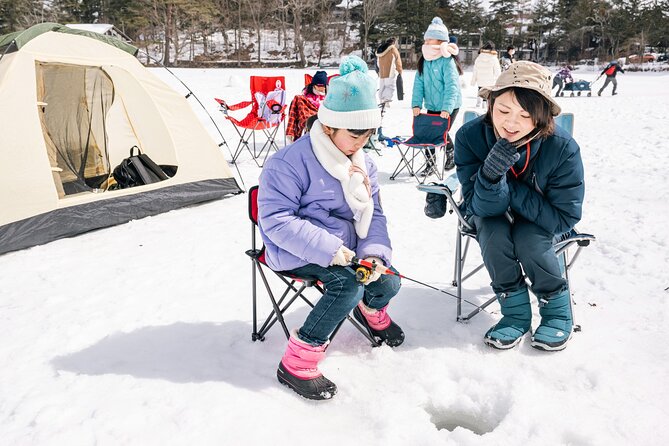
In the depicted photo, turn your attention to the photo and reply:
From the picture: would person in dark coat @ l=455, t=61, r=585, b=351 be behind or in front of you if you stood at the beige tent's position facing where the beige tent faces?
in front

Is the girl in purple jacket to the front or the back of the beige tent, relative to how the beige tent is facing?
to the front

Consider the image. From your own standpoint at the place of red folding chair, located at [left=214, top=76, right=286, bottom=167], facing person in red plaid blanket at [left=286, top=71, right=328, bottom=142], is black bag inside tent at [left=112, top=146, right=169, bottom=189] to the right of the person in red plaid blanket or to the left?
right

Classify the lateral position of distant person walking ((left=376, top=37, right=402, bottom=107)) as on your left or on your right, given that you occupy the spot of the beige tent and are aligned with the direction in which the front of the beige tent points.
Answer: on your left

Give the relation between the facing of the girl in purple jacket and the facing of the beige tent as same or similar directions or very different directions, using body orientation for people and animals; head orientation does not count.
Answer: same or similar directions

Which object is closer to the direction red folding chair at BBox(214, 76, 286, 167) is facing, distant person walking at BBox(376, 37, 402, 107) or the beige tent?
the beige tent

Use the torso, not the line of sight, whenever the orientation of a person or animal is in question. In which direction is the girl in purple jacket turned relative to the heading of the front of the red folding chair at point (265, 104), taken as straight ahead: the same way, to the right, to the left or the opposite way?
to the left

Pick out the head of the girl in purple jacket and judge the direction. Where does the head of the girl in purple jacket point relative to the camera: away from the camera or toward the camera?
toward the camera

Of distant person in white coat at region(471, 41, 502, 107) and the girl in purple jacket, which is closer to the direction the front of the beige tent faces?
the girl in purple jacket

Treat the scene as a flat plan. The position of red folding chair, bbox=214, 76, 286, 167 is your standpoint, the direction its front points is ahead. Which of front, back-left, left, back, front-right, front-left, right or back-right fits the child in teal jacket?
left

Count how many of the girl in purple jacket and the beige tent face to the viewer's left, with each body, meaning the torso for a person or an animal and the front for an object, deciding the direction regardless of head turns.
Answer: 0

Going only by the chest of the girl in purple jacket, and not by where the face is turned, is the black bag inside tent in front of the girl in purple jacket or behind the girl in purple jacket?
behind

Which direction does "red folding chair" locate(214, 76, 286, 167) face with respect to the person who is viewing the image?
facing the viewer and to the left of the viewer

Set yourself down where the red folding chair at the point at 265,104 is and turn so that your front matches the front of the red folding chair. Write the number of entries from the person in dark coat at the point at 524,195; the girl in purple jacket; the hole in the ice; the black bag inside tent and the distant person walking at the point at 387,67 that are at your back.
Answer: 1

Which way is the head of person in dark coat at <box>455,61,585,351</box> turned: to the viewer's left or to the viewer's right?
to the viewer's left

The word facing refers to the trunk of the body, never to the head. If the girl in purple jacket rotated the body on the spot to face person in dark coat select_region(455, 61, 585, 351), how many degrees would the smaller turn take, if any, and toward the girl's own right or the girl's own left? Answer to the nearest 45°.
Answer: approximately 45° to the girl's own left

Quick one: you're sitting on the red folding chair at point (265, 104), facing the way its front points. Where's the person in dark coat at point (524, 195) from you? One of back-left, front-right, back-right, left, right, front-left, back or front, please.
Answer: front-left

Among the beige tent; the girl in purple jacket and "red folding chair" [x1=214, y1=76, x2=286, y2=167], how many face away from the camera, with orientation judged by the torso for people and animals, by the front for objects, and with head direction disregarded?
0

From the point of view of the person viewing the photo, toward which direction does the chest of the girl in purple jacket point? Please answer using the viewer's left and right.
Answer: facing the viewer and to the right of the viewer
